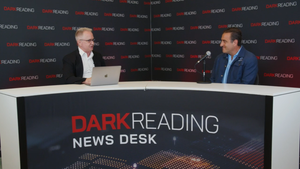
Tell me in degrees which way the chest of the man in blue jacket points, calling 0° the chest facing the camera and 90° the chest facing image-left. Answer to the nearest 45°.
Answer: approximately 45°

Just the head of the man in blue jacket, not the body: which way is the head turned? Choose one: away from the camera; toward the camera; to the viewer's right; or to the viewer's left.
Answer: to the viewer's left

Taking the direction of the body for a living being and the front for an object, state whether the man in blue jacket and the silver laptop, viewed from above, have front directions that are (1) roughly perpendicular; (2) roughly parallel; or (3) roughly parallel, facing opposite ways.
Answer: roughly perpendicular

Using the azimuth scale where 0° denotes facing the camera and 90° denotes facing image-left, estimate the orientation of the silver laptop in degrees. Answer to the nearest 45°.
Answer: approximately 135°

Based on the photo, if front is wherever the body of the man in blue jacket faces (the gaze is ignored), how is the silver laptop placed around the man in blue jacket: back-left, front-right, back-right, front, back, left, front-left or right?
front

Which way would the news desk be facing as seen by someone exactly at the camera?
facing the viewer

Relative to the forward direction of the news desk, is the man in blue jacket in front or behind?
behind

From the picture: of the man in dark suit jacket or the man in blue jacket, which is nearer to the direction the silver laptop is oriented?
the man in dark suit jacket

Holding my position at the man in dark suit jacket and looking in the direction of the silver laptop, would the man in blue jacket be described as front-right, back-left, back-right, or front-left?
front-left

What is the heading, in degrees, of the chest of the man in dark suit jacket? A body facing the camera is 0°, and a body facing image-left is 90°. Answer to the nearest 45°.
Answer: approximately 315°

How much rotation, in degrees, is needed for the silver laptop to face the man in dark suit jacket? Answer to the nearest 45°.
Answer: approximately 45° to its right
